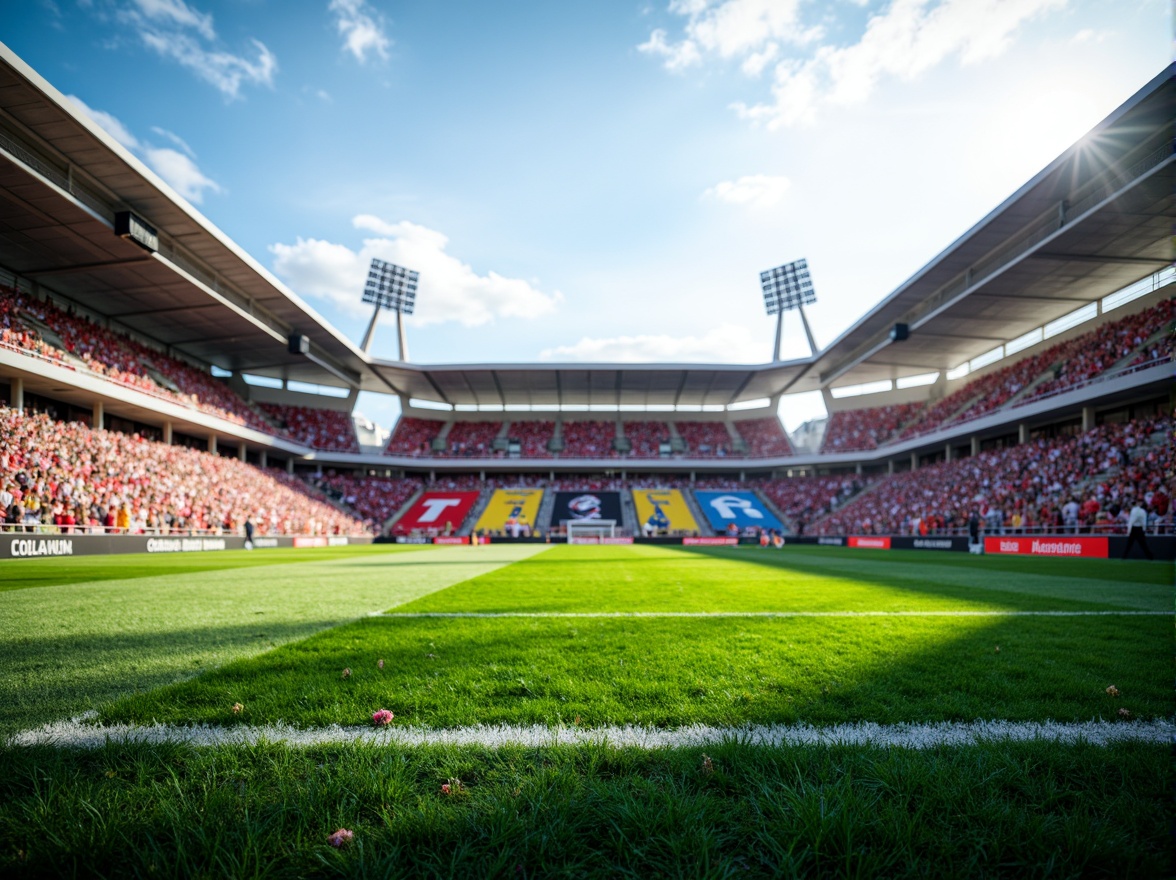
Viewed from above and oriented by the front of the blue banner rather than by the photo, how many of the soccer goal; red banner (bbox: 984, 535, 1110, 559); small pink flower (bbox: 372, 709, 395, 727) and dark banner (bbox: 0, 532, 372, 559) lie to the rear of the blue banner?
0

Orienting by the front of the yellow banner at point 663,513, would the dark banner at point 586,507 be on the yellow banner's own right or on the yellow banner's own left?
on the yellow banner's own right

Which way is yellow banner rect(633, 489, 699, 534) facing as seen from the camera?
toward the camera

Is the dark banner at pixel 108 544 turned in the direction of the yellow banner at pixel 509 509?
no

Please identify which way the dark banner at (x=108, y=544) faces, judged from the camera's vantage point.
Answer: facing the viewer and to the right of the viewer

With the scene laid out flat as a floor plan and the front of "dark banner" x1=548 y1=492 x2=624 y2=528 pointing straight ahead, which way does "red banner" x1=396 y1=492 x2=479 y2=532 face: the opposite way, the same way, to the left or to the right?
the same way

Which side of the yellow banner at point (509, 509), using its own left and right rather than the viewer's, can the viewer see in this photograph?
front

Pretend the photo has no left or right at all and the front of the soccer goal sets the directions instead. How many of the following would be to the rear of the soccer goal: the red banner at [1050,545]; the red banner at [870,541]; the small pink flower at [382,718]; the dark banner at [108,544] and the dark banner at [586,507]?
1

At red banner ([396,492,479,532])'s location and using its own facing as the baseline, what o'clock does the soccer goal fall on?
The soccer goal is roughly at 10 o'clock from the red banner.

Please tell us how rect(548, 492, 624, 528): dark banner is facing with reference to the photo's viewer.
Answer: facing the viewer

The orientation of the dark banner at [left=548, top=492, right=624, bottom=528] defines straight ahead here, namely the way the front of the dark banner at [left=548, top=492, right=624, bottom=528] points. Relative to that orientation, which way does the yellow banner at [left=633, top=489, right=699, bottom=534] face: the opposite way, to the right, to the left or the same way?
the same way

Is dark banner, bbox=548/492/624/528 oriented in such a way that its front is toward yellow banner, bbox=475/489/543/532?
no

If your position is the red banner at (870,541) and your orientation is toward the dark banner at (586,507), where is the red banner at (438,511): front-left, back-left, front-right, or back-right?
front-left

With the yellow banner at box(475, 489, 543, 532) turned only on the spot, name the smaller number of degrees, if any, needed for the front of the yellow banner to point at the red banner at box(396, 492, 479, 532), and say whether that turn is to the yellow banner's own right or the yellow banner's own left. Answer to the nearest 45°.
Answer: approximately 90° to the yellow banner's own right

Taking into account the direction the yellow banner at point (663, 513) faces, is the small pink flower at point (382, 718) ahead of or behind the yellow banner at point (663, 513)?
ahead

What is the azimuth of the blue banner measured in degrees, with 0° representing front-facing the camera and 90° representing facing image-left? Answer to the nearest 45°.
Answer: approximately 0°
